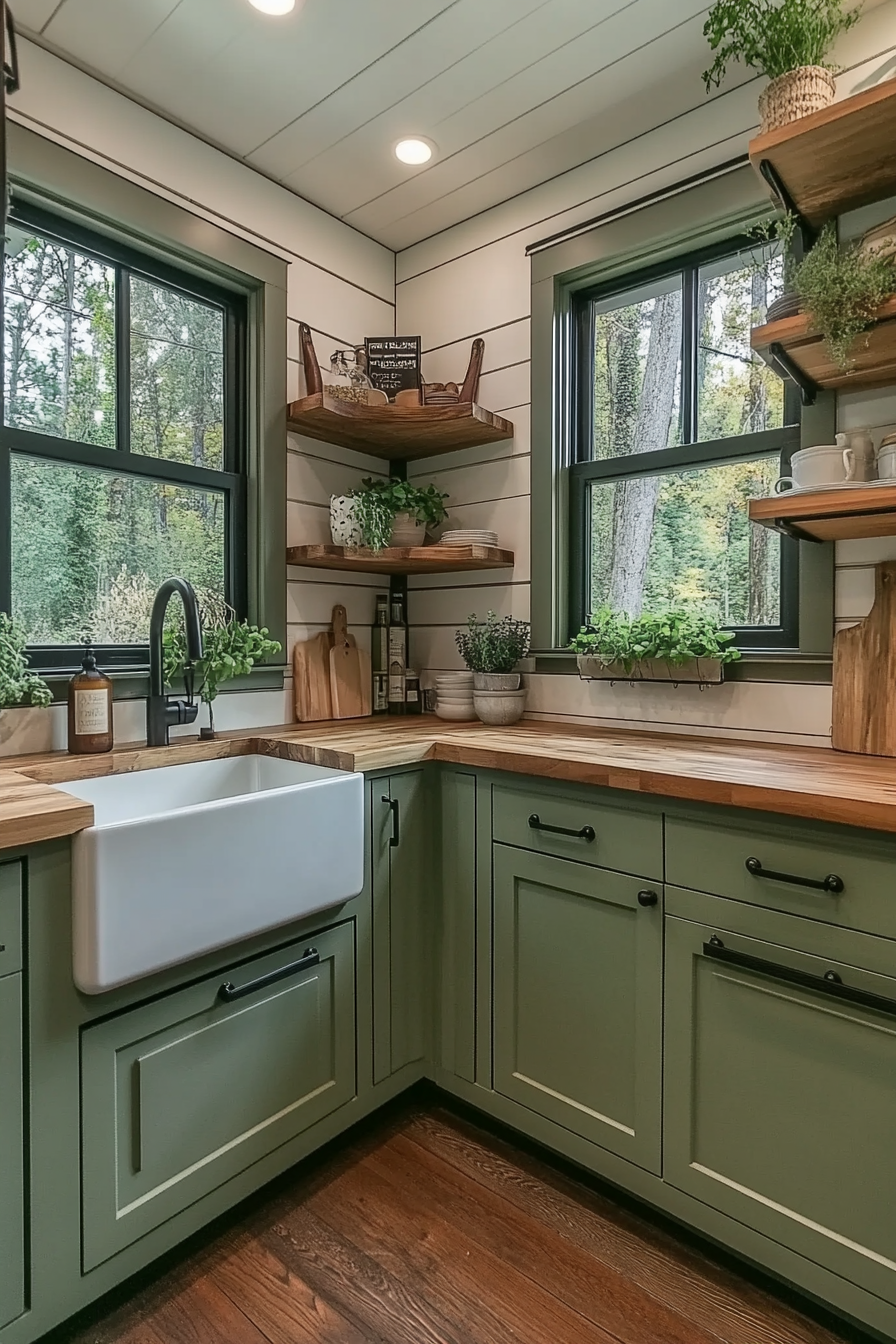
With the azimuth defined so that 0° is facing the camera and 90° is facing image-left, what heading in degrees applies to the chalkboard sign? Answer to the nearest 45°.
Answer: approximately 0°

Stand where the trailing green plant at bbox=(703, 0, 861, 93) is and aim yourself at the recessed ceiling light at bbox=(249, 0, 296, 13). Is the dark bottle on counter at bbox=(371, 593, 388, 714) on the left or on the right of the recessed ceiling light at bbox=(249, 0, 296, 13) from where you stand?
right

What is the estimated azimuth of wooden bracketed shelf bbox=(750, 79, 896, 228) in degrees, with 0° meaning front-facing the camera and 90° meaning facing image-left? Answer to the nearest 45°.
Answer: approximately 45°

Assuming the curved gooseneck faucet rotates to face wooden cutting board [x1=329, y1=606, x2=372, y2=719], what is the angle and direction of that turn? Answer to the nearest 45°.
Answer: approximately 90° to its left

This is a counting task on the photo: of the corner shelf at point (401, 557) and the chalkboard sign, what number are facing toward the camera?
2

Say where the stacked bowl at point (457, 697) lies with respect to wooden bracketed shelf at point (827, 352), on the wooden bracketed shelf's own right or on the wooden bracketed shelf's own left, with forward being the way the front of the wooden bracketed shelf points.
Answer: on the wooden bracketed shelf's own right

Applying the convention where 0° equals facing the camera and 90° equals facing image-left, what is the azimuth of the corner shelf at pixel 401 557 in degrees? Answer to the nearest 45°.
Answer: approximately 0°

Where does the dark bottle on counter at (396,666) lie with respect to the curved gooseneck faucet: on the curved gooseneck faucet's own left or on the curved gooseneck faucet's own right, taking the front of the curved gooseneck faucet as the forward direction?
on the curved gooseneck faucet's own left

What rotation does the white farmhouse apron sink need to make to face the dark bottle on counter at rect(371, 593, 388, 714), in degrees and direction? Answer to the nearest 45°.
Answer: approximately 90° to its left
